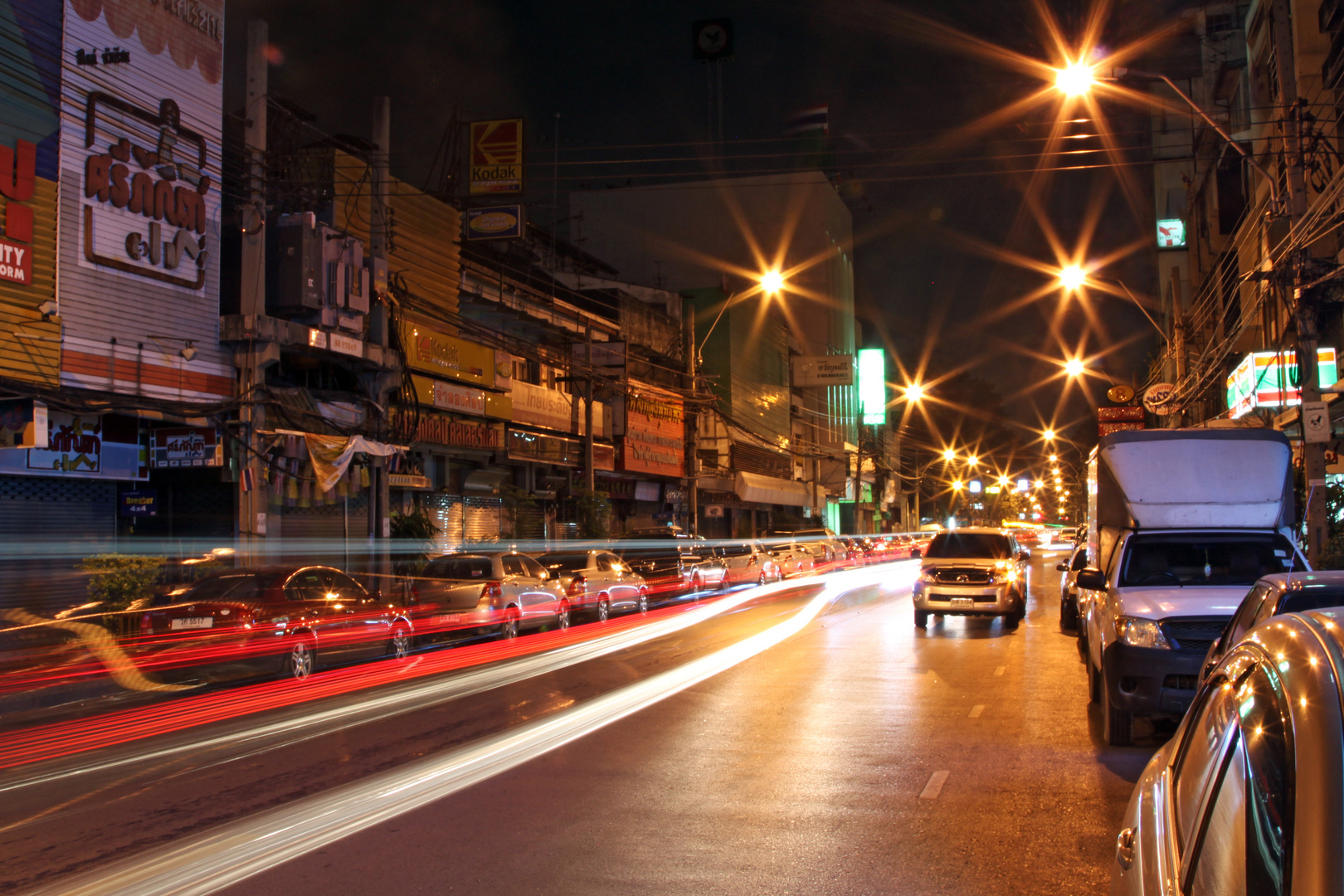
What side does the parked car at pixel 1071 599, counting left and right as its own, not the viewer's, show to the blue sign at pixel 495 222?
right

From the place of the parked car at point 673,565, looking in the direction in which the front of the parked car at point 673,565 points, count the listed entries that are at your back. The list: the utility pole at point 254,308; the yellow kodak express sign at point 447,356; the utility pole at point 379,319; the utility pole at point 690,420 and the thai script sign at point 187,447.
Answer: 4

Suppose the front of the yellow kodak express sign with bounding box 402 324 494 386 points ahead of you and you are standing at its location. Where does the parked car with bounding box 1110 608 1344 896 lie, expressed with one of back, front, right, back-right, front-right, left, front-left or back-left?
front-right

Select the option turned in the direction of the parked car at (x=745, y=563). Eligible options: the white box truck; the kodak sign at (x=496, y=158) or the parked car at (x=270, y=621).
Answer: the parked car at (x=270, y=621)

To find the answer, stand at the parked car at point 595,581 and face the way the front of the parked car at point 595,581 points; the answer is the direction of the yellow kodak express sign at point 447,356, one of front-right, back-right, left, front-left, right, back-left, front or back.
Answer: left

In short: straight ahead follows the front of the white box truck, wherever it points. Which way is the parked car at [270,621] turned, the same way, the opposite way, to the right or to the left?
the opposite way

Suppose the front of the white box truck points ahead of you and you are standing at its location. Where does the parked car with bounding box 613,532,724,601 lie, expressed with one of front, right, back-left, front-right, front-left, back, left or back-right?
back-right

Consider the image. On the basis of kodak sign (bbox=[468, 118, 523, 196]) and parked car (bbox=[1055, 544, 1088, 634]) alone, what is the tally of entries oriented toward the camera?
2

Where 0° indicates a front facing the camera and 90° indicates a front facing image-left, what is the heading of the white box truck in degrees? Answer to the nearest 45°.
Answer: approximately 0°

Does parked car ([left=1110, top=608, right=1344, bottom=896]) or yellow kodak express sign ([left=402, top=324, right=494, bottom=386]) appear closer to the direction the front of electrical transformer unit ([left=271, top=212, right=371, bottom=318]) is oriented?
the parked car

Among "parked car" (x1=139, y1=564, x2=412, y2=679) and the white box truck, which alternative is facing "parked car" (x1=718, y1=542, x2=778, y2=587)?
"parked car" (x1=139, y1=564, x2=412, y2=679)

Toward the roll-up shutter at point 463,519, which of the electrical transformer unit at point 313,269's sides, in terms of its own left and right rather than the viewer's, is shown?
left

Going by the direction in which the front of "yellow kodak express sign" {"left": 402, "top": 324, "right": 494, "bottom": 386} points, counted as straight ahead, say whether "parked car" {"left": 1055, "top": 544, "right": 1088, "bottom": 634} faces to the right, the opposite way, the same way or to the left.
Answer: to the right

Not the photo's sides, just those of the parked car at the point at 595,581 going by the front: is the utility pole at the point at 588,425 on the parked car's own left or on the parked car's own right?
on the parked car's own left

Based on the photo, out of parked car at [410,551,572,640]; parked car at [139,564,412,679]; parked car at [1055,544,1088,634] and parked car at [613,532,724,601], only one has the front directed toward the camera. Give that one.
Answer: parked car at [1055,544,1088,634]

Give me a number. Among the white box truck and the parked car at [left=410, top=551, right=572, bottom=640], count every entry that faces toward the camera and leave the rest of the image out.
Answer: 1

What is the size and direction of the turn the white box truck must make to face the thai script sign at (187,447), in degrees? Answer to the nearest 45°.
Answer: approximately 90° to its right

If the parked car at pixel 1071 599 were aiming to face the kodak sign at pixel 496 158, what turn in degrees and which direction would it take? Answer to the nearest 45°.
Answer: approximately 90° to its right
